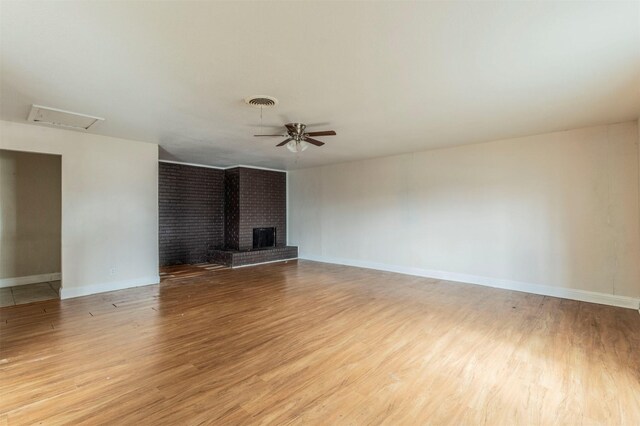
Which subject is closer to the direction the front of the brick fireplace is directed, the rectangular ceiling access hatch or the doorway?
the rectangular ceiling access hatch

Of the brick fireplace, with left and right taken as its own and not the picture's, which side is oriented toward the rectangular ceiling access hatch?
right

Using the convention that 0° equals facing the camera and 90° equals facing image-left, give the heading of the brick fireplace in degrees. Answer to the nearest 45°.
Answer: approximately 315°

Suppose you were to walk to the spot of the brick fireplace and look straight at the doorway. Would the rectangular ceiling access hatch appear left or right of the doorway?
left
